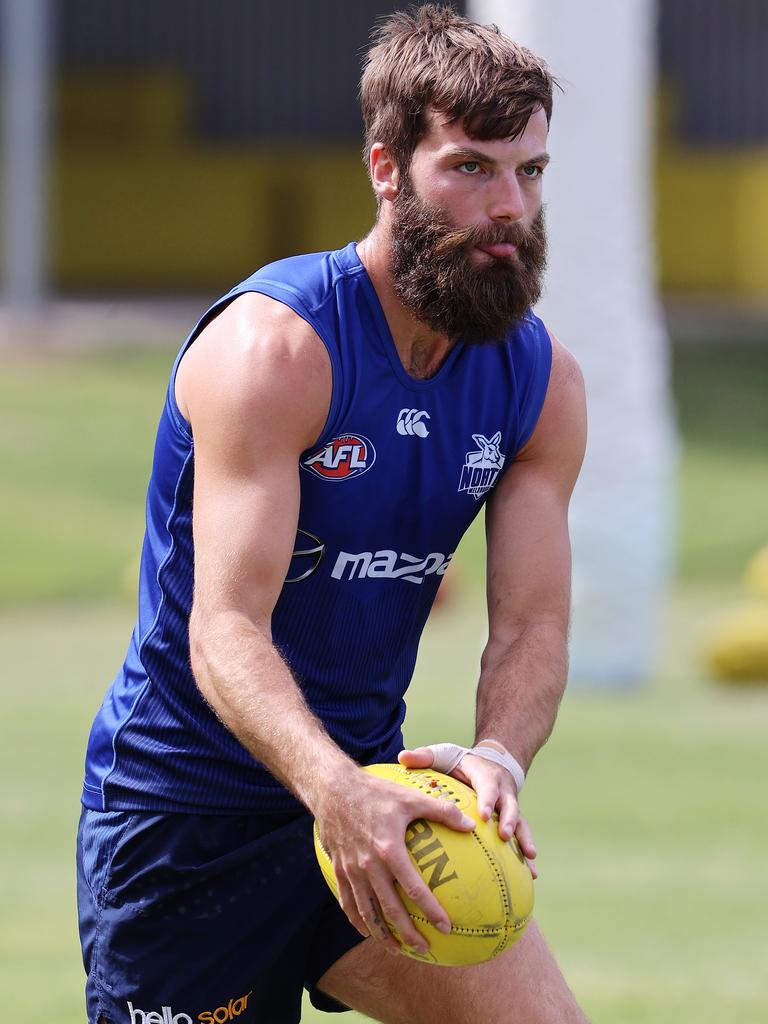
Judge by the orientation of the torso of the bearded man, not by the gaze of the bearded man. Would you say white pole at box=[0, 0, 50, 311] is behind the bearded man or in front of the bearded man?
behind

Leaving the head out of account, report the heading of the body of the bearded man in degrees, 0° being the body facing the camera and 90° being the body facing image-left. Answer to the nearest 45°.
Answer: approximately 315°

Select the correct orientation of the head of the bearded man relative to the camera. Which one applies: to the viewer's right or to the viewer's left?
to the viewer's right

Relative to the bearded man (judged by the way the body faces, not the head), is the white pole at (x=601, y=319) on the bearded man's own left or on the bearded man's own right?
on the bearded man's own left
